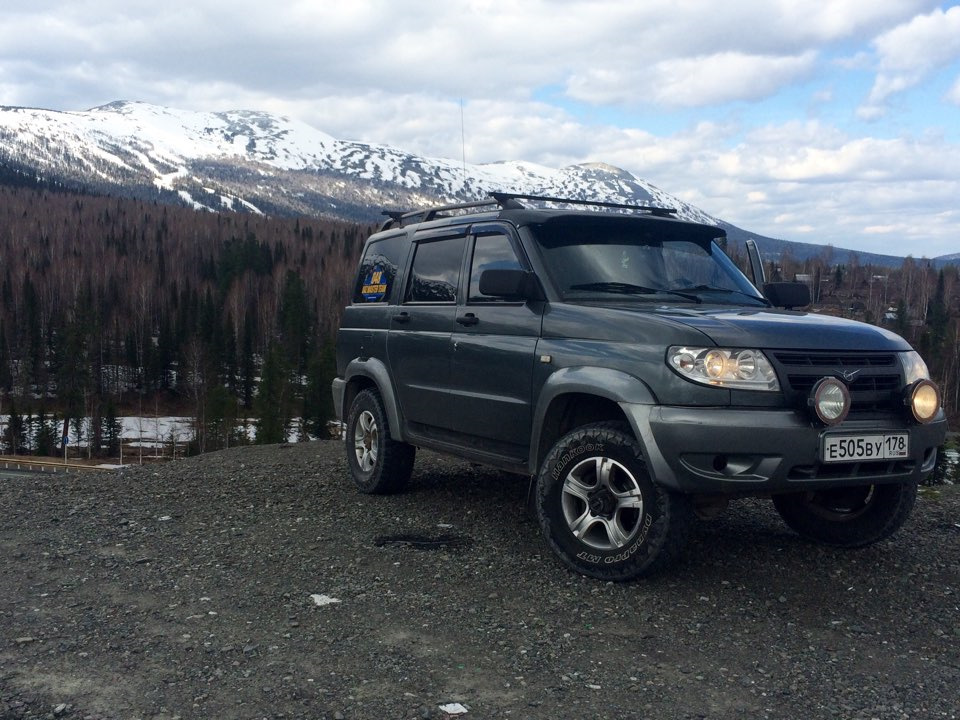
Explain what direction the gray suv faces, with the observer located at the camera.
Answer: facing the viewer and to the right of the viewer
